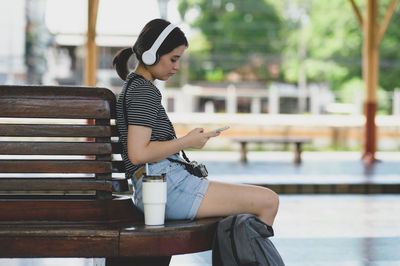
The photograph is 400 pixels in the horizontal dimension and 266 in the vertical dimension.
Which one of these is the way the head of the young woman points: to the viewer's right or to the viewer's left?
to the viewer's right

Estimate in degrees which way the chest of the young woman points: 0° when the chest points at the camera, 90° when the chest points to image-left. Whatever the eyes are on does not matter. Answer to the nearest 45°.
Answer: approximately 270°
